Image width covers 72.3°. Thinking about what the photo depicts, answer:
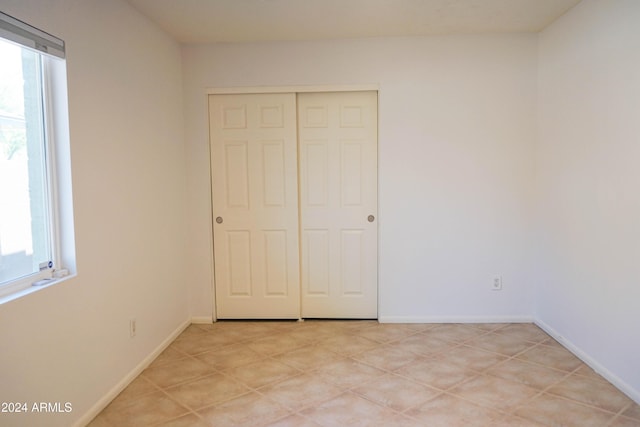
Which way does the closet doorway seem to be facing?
toward the camera

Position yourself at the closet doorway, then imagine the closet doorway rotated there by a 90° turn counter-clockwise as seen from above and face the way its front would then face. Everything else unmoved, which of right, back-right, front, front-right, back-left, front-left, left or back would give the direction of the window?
back-right
